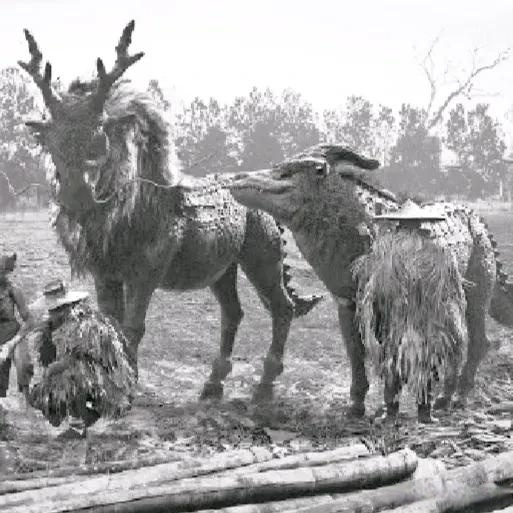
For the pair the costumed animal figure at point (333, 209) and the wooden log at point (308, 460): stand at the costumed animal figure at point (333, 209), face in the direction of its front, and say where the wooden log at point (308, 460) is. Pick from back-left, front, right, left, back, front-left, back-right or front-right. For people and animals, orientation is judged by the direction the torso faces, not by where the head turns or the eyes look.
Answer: left

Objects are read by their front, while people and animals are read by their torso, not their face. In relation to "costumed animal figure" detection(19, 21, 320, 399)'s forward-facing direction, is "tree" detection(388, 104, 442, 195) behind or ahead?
behind

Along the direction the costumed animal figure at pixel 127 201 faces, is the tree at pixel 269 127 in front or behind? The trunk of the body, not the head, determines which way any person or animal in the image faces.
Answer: behind

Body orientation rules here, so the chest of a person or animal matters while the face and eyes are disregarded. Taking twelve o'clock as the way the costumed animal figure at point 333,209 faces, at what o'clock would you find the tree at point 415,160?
The tree is roughly at 3 o'clock from the costumed animal figure.

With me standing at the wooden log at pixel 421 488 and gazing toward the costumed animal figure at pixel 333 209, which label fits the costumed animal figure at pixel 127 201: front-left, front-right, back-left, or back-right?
front-left

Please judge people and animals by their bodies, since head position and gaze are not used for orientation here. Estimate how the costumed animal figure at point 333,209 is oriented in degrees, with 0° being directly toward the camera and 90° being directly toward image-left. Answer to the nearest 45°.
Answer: approximately 90°

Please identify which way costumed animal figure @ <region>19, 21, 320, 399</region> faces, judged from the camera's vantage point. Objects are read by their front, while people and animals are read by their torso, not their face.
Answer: facing the viewer and to the left of the viewer

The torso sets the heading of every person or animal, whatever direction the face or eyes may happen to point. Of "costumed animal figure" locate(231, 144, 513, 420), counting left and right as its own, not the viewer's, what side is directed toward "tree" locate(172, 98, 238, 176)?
right

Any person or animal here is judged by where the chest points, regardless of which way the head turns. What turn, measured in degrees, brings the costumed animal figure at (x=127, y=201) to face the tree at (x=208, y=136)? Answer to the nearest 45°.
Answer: approximately 135° to its right

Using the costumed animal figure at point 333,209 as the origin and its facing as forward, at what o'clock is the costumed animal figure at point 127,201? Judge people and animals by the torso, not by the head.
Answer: the costumed animal figure at point 127,201 is roughly at 12 o'clock from the costumed animal figure at point 333,209.
